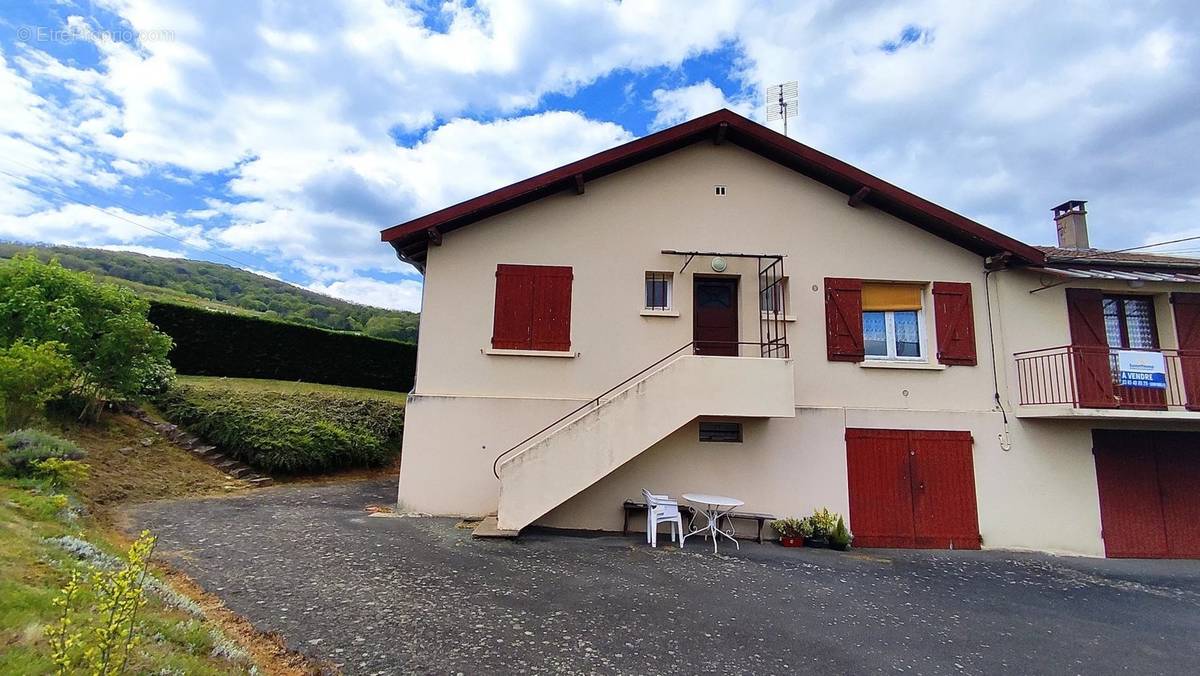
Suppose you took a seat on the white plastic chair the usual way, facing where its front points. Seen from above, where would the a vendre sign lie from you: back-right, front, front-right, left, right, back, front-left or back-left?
front

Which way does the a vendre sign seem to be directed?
toward the camera

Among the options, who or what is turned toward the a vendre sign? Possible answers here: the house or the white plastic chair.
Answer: the white plastic chair

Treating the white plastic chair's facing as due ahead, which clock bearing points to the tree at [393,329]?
The tree is roughly at 8 o'clock from the white plastic chair.

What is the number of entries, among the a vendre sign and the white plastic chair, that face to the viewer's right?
1

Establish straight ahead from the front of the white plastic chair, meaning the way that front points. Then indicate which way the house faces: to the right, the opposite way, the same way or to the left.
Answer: to the right

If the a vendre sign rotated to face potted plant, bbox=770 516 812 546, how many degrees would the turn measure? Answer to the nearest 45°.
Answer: approximately 45° to its right

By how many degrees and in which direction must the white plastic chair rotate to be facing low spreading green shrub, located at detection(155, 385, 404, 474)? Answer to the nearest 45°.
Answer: approximately 180°

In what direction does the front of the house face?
toward the camera

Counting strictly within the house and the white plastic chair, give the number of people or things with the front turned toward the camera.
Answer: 1

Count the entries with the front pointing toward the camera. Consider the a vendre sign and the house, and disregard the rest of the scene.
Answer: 2

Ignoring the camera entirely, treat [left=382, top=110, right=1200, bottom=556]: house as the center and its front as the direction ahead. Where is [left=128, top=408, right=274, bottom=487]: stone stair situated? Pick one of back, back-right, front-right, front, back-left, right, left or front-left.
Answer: right

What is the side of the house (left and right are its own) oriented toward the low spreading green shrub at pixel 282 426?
right

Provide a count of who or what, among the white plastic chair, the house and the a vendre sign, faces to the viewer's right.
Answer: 1

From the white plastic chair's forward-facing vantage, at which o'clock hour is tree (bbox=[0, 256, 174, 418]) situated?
The tree is roughly at 6 o'clock from the white plastic chair.

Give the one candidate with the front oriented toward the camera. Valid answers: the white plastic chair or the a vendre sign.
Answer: the a vendre sign

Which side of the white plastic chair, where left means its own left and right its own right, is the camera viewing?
right

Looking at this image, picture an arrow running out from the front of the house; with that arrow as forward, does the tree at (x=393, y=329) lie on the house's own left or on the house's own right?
on the house's own right
